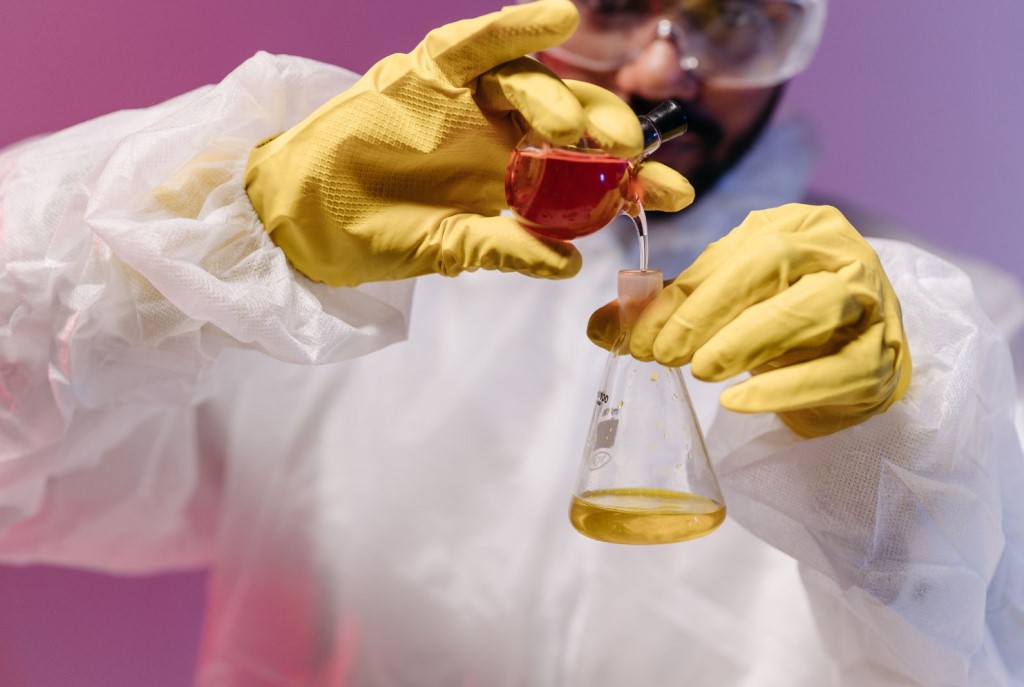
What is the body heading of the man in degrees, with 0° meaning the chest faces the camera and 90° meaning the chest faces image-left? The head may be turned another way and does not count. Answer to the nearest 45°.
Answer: approximately 0°
